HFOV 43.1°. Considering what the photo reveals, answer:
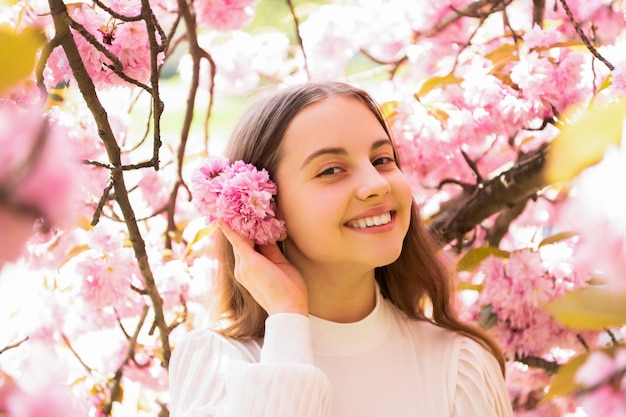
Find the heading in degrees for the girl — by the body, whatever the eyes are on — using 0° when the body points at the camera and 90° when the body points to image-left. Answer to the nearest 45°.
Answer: approximately 0°
